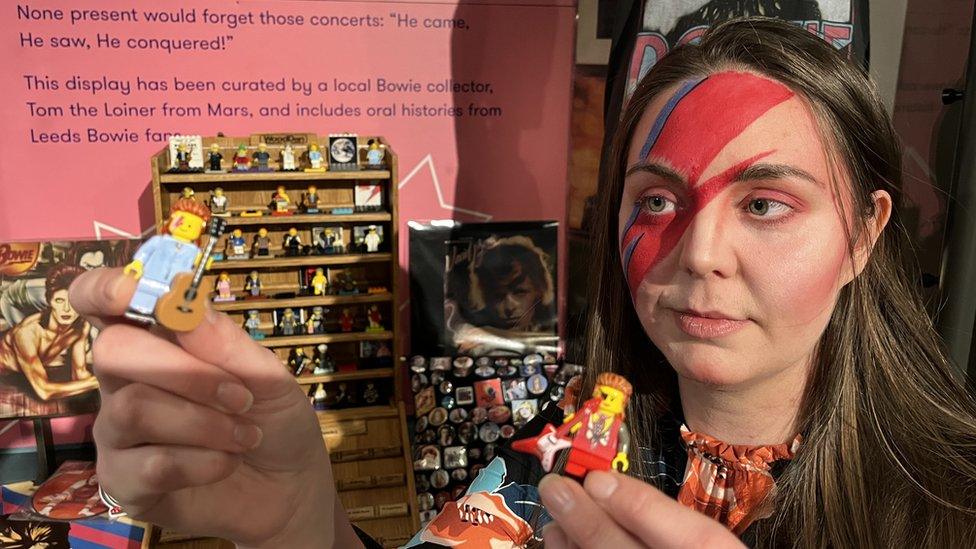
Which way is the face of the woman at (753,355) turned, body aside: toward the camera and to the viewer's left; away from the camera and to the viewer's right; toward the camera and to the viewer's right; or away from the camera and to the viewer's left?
toward the camera and to the viewer's left

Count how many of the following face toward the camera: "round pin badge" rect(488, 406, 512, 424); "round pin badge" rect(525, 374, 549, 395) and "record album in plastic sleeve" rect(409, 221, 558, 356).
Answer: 3

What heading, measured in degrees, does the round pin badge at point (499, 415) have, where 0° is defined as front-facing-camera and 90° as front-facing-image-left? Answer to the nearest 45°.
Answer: approximately 0°
